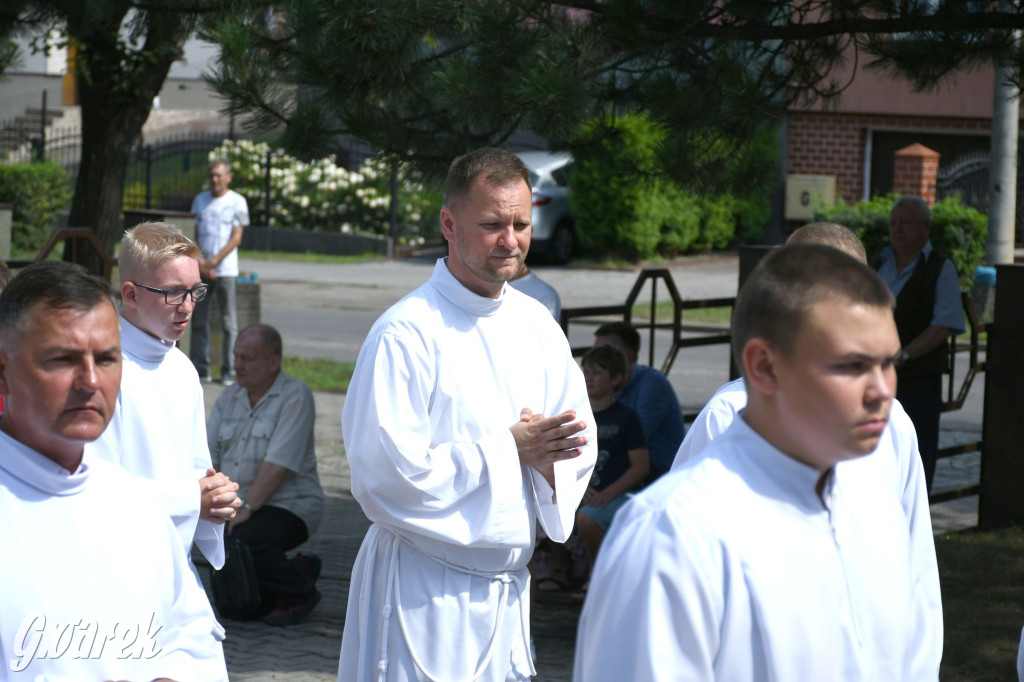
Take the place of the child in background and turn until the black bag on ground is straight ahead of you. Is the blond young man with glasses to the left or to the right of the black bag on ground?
left

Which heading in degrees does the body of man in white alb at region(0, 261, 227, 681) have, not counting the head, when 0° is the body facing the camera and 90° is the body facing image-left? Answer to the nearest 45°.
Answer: approximately 315°

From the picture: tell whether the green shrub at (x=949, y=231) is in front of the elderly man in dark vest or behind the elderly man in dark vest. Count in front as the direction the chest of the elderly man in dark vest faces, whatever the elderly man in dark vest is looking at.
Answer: behind

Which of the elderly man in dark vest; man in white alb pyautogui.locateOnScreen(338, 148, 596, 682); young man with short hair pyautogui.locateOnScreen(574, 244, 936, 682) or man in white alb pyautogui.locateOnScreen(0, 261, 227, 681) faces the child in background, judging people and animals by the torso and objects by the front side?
the elderly man in dark vest

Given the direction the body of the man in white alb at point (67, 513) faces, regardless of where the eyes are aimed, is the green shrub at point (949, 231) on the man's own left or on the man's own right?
on the man's own left

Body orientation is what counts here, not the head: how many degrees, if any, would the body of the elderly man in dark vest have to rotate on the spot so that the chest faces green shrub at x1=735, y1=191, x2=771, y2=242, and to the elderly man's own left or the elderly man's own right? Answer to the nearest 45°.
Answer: approximately 135° to the elderly man's own right

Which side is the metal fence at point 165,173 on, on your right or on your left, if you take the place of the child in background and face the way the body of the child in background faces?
on your right

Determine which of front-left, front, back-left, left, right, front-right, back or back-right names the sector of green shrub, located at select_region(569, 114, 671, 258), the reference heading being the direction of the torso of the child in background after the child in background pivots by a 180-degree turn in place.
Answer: front-left

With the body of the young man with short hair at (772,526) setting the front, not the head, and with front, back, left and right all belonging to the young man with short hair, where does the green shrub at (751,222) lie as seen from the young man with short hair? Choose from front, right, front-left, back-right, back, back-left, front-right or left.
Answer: back-left

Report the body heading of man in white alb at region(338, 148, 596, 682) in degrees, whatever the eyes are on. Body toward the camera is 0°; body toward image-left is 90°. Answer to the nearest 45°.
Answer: approximately 315°

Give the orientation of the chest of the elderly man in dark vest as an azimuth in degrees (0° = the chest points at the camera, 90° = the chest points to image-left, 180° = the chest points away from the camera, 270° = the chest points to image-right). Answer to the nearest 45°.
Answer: approximately 45°
